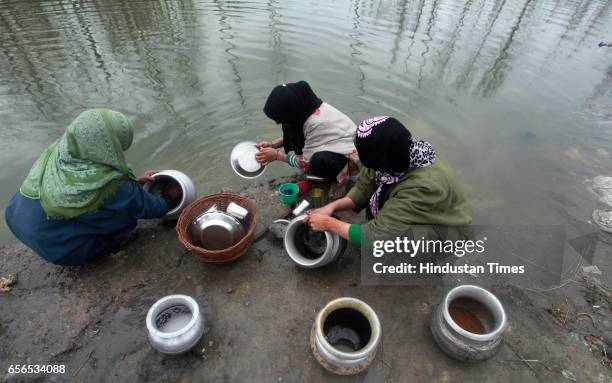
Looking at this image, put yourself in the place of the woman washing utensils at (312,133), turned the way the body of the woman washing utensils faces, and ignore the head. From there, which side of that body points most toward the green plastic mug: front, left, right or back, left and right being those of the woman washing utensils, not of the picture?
left

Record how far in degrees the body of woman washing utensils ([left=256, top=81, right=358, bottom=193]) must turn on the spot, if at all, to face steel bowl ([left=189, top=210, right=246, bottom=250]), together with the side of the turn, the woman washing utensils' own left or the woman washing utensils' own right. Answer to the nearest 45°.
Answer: approximately 45° to the woman washing utensils' own left

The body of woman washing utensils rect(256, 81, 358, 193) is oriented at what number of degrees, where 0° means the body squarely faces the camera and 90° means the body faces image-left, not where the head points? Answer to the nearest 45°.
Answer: approximately 90°

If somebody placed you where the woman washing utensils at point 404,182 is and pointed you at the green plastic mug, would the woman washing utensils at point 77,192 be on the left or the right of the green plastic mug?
left

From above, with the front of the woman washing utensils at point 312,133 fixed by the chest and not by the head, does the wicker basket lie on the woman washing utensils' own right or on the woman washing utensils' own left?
on the woman washing utensils' own left

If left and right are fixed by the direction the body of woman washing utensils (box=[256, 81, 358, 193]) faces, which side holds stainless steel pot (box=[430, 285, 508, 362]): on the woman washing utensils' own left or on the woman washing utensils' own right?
on the woman washing utensils' own left

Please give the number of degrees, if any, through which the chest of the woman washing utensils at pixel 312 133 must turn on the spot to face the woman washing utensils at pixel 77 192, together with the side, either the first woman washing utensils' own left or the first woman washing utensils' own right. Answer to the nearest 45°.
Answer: approximately 45° to the first woman washing utensils' own left

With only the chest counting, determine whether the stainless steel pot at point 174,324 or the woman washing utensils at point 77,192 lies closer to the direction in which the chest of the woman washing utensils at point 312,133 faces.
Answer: the woman washing utensils

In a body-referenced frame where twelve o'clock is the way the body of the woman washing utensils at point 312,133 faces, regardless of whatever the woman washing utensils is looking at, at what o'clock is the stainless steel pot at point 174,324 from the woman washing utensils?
The stainless steel pot is roughly at 10 o'clock from the woman washing utensils.
